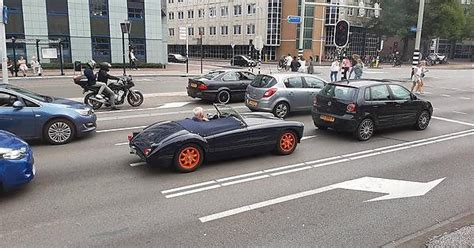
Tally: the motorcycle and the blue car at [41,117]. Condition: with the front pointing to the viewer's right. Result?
2

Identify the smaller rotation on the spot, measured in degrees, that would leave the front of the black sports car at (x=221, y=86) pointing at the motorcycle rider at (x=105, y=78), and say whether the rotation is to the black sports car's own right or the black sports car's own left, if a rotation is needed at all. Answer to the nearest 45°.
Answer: approximately 180°

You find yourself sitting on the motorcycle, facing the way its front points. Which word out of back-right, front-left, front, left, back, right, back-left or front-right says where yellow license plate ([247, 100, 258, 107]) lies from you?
front-right

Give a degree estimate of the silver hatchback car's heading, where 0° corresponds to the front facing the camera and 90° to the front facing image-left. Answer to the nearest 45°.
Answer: approximately 225°

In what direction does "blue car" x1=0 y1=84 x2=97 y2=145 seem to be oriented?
to the viewer's right

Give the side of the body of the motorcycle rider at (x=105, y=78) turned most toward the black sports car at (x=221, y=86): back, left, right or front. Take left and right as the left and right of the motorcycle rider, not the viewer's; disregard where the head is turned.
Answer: front
